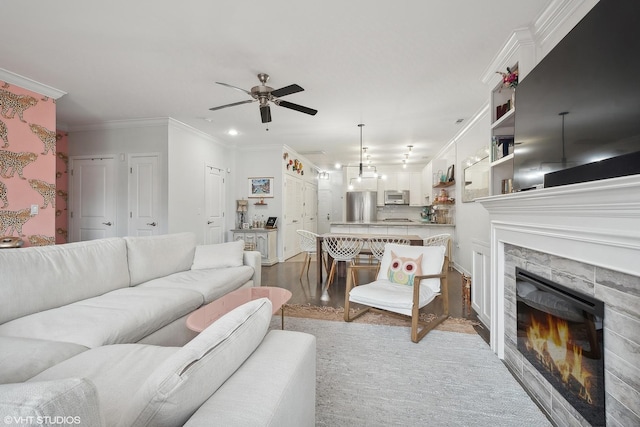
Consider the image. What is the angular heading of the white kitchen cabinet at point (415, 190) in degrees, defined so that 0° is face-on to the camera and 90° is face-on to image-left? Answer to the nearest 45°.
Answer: approximately 0°

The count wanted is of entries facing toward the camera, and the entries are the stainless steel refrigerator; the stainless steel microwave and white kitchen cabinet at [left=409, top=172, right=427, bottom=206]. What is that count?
3

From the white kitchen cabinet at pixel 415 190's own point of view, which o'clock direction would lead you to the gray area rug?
The gray area rug is roughly at 12 o'clock from the white kitchen cabinet.

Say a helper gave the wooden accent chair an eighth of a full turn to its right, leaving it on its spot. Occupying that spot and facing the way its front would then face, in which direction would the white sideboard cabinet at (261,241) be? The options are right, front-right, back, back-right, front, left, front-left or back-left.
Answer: front-right

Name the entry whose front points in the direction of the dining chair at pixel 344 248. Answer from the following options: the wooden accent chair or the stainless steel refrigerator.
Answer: the stainless steel refrigerator

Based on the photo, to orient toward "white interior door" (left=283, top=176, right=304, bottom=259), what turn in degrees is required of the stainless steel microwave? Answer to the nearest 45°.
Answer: approximately 45° to its right

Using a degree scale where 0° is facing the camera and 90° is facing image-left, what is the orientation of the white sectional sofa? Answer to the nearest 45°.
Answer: approximately 315°

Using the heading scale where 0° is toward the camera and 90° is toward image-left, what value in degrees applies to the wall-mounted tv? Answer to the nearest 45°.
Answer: approximately 45°

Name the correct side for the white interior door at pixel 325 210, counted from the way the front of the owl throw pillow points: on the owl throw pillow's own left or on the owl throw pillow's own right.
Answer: on the owl throw pillow's own right

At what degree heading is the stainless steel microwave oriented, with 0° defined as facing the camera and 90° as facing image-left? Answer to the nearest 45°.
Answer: approximately 0°

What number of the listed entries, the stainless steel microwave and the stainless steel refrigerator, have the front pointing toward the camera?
2

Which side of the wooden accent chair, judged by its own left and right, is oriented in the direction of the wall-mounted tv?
left

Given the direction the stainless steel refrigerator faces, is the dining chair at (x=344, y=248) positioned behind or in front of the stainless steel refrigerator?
in front

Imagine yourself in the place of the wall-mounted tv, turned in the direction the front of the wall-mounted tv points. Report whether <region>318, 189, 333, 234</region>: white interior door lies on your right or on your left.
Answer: on your right
